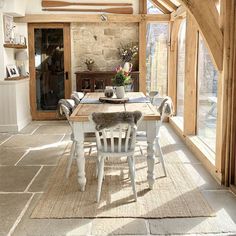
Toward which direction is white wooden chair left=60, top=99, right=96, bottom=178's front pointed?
to the viewer's right

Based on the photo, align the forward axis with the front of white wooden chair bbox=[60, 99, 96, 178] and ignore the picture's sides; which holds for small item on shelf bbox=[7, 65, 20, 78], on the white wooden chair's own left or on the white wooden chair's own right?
on the white wooden chair's own left

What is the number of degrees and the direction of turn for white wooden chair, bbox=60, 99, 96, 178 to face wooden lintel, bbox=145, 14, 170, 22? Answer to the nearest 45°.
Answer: approximately 45° to its left

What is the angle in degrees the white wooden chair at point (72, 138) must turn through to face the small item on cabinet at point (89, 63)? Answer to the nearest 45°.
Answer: approximately 90° to its left

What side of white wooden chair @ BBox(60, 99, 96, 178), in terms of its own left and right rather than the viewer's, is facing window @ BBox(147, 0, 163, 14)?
left

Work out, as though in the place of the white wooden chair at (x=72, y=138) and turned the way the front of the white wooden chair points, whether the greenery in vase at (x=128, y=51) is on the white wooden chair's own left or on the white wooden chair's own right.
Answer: on the white wooden chair's own left

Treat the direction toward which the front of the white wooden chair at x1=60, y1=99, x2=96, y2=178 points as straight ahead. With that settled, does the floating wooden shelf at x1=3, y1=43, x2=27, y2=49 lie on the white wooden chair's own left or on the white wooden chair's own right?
on the white wooden chair's own left

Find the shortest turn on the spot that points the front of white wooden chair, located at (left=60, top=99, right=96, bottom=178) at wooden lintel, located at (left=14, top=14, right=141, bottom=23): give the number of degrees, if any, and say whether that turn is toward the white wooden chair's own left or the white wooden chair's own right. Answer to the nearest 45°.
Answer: approximately 90° to the white wooden chair's own left
